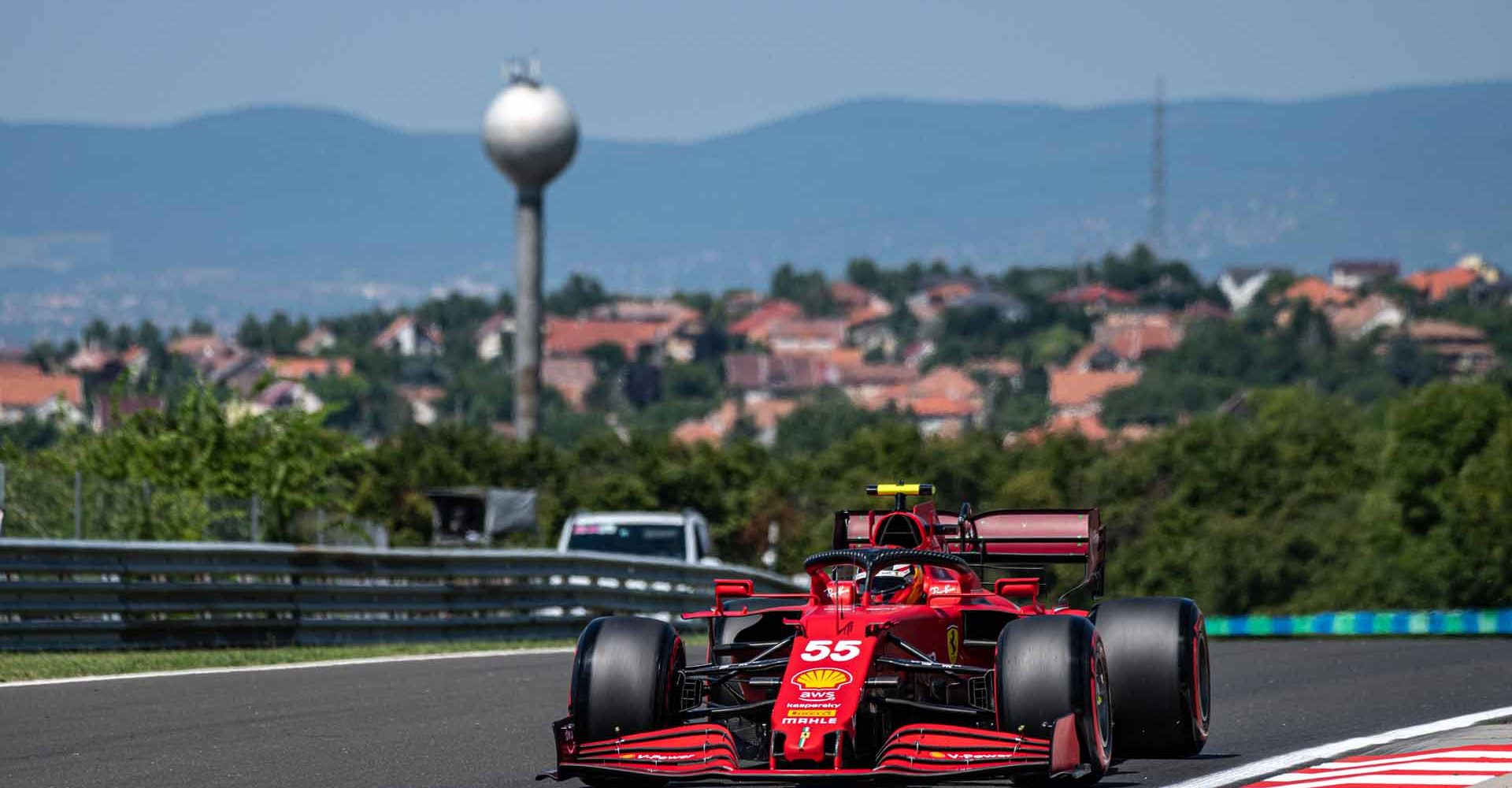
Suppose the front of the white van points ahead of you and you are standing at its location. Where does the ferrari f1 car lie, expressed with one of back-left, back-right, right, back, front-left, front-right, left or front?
front

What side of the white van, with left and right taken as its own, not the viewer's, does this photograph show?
front

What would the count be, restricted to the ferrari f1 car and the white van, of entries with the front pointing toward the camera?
2

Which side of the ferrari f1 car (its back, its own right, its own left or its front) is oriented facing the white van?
back

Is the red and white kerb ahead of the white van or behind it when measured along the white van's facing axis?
ahead

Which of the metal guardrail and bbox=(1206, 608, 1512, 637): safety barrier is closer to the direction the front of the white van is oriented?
the metal guardrail

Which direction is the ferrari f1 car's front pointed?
toward the camera

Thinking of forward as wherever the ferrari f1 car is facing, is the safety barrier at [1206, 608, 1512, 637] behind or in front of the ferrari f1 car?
behind

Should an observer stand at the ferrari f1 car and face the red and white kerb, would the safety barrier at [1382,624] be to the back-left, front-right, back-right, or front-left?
front-left

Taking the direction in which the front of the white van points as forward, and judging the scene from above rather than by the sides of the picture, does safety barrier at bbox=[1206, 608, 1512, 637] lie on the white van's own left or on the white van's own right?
on the white van's own left

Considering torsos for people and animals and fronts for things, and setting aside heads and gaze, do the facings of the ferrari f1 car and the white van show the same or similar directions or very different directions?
same or similar directions

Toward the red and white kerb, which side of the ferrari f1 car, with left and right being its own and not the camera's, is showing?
left

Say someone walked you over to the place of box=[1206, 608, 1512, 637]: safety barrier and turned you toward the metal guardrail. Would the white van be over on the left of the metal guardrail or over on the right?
right
